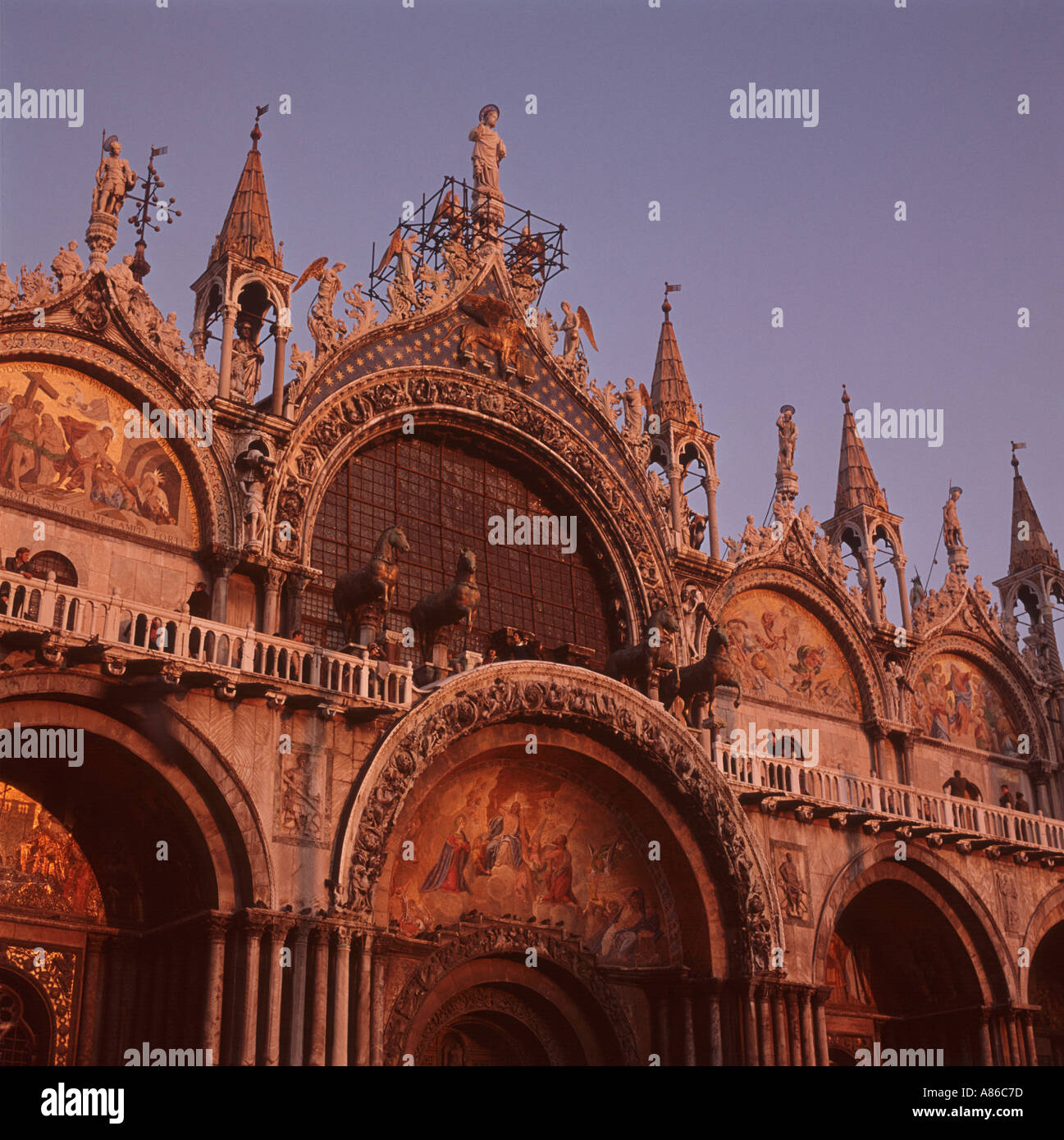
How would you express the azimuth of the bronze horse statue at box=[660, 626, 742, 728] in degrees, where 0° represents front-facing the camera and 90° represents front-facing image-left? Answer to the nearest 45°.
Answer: approximately 315°

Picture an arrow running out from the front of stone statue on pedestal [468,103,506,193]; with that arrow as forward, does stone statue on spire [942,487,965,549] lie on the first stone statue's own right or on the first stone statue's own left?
on the first stone statue's own left

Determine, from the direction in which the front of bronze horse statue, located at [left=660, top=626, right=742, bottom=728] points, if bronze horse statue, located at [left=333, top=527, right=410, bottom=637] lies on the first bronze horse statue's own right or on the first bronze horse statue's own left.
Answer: on the first bronze horse statue's own right

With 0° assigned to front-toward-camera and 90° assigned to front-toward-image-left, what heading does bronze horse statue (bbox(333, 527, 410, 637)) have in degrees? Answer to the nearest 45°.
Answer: approximately 315°

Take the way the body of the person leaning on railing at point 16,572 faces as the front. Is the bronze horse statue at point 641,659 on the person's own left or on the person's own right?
on the person's own left

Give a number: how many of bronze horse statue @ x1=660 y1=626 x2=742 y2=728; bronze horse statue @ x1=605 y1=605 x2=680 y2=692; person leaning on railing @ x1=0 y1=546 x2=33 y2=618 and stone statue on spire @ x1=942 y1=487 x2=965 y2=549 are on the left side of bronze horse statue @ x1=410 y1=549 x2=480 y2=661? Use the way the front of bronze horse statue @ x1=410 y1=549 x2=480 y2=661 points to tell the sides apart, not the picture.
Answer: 3

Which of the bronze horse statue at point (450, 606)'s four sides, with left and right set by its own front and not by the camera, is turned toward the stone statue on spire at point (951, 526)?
left

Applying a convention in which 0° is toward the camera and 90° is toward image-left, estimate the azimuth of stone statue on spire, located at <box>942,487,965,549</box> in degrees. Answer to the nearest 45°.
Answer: approximately 315°
